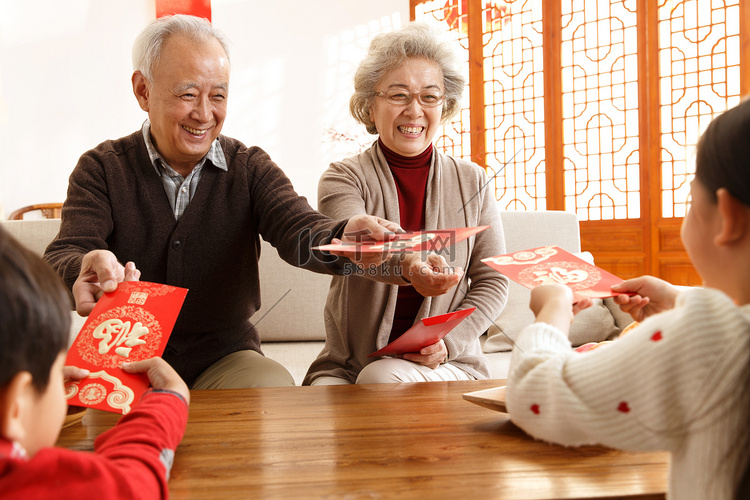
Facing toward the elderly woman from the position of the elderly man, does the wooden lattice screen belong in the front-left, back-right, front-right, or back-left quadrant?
front-left

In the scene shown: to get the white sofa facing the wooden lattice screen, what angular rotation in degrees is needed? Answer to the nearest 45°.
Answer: approximately 135° to its left

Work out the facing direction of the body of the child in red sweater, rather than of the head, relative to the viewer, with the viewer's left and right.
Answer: facing away from the viewer and to the right of the viewer

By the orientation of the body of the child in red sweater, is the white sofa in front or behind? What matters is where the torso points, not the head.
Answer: in front

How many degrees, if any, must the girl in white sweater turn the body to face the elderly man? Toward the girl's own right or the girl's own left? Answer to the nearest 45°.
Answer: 0° — they already face them

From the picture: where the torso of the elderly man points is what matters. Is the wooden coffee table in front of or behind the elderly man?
in front

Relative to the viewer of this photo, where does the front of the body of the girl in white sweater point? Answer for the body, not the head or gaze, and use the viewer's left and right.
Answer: facing away from the viewer and to the left of the viewer

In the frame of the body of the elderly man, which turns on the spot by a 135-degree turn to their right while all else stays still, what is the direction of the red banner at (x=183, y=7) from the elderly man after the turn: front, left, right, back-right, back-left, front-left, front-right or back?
right

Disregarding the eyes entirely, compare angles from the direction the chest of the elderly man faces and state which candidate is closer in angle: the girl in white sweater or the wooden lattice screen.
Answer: the girl in white sweater

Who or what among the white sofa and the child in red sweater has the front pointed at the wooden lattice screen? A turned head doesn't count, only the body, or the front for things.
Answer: the child in red sweater

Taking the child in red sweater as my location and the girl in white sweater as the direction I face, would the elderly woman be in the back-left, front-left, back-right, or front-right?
front-left

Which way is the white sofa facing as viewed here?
toward the camera

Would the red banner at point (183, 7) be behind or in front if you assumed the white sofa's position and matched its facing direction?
behind

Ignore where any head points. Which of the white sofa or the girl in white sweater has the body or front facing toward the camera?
the white sofa

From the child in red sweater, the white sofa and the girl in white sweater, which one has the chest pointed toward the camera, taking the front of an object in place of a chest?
the white sofa

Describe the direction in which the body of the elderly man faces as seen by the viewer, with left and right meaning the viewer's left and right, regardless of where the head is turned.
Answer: facing the viewer and to the right of the viewer

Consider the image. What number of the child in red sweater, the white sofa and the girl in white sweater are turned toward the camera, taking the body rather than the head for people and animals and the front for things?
1

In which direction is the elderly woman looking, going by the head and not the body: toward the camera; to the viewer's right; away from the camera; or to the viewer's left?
toward the camera

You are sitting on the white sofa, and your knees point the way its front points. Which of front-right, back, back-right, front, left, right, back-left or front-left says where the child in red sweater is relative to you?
front

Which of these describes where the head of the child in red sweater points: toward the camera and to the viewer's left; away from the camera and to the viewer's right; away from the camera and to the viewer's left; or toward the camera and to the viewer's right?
away from the camera and to the viewer's right
